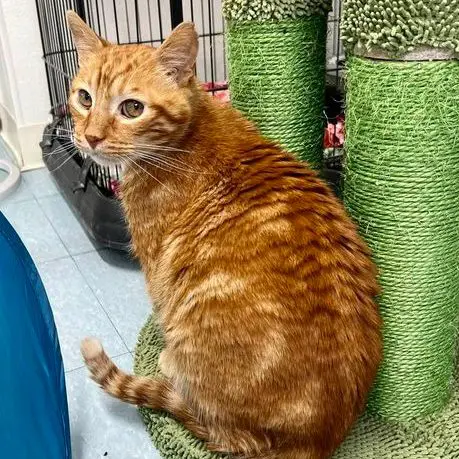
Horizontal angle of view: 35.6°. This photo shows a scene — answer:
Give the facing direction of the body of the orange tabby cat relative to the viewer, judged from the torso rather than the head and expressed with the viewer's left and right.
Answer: facing away from the viewer and to the left of the viewer

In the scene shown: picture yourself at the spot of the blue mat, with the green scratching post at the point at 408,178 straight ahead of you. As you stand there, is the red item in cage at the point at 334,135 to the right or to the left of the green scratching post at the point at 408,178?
left

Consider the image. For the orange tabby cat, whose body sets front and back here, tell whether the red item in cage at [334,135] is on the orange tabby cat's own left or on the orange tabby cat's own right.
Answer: on the orange tabby cat's own right

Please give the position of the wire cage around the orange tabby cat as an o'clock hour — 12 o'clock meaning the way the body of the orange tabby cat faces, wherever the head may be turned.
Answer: The wire cage is roughly at 1 o'clock from the orange tabby cat.
